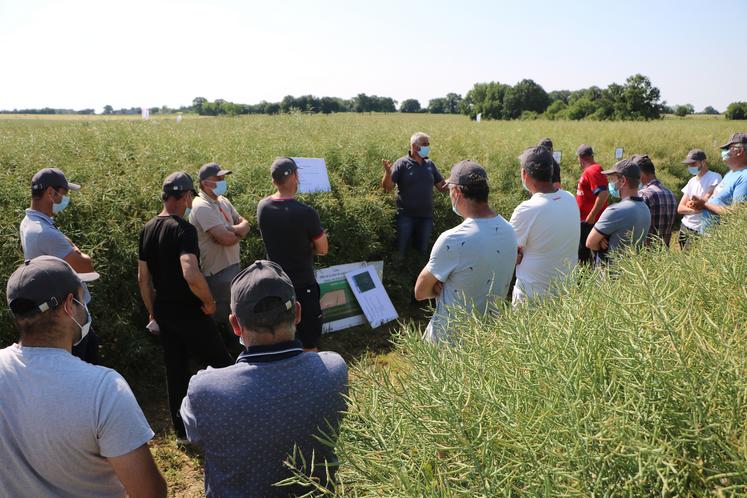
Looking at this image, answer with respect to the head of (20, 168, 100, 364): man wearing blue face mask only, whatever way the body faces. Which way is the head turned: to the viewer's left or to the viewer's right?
to the viewer's right

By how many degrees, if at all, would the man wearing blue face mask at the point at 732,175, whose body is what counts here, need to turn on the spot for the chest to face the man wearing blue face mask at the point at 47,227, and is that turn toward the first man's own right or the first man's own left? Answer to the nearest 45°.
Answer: approximately 45° to the first man's own left

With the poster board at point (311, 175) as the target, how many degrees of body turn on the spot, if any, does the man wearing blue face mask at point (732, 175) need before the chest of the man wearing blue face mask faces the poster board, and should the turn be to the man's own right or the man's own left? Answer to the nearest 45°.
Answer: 0° — they already face it

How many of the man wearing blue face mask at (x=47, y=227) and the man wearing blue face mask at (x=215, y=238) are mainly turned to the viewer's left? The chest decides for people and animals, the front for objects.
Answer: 0

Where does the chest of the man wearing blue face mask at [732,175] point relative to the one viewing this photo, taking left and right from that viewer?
facing to the left of the viewer

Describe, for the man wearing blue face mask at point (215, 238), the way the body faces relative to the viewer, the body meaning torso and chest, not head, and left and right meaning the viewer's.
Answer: facing the viewer and to the right of the viewer

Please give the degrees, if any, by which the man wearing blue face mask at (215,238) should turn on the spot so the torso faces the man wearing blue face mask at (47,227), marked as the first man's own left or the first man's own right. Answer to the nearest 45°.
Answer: approximately 135° to the first man's own right

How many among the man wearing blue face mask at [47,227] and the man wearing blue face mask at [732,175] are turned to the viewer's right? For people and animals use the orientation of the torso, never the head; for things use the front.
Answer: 1

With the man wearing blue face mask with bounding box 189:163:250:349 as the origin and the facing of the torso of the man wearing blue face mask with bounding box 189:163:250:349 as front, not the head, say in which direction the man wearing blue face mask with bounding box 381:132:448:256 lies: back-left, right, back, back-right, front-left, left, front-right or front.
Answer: left

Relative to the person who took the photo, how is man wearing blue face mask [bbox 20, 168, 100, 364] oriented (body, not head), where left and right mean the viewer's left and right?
facing to the right of the viewer

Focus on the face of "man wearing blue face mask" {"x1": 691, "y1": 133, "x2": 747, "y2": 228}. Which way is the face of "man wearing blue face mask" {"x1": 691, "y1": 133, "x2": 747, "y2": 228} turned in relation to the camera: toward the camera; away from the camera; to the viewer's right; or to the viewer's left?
to the viewer's left

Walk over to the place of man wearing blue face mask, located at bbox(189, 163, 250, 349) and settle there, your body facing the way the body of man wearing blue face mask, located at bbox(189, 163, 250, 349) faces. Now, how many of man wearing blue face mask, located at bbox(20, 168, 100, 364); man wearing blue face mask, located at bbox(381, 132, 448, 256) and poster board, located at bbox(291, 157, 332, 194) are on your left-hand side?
2
